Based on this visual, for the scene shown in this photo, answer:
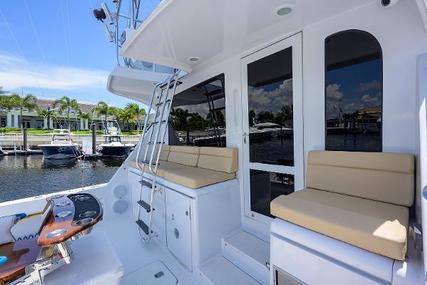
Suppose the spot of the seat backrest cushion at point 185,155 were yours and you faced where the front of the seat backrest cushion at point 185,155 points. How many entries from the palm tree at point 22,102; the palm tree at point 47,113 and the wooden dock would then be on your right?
3

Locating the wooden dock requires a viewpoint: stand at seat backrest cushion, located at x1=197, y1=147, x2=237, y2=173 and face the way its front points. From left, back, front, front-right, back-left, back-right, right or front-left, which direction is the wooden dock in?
right

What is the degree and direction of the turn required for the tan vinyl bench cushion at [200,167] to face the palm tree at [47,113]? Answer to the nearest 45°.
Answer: approximately 90° to its right

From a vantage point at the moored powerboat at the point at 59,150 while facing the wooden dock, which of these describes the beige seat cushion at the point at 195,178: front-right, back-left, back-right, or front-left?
back-left

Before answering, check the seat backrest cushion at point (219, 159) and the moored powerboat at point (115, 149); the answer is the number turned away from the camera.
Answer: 0

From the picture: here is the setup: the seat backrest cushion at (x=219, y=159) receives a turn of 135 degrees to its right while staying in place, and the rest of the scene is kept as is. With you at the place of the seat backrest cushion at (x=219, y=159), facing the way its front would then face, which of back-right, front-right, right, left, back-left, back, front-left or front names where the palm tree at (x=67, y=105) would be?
front-left

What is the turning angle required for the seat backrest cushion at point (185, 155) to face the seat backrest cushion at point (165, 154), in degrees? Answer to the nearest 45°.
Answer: approximately 90° to its right

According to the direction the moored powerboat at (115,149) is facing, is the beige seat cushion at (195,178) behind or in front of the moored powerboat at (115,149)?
in front

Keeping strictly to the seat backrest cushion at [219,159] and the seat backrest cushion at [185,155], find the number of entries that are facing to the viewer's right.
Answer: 0

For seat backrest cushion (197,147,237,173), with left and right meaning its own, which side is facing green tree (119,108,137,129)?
right
